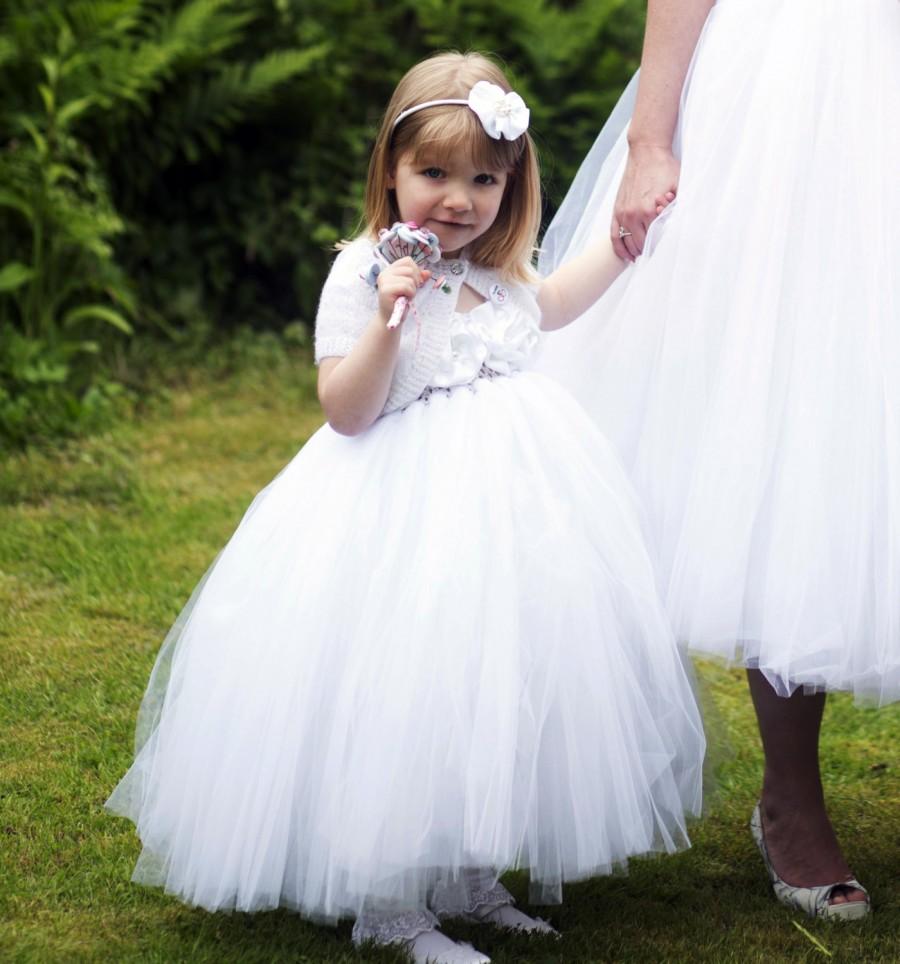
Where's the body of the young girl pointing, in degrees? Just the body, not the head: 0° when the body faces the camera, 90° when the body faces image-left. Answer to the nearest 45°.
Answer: approximately 315°
